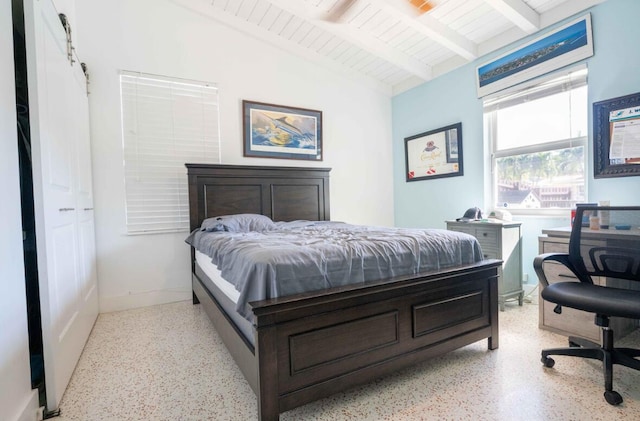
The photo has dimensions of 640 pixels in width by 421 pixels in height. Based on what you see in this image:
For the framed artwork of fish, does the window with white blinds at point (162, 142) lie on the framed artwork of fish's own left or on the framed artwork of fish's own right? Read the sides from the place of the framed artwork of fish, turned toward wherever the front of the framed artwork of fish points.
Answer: on the framed artwork of fish's own right

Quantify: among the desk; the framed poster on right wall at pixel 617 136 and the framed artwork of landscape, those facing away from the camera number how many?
0

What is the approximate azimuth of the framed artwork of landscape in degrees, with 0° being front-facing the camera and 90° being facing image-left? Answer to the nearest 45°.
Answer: approximately 45°

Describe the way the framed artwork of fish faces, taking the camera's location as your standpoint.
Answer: facing the viewer and to the right of the viewer

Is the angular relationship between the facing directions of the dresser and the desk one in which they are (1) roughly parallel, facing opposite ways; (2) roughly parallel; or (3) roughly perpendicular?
roughly parallel

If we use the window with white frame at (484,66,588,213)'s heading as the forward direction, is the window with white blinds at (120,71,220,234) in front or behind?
in front

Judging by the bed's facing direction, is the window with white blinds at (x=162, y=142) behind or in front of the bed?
behind

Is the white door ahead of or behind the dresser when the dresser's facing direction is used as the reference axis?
ahead

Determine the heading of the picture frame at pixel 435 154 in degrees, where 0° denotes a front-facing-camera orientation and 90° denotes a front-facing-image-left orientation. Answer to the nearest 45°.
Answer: approximately 45°

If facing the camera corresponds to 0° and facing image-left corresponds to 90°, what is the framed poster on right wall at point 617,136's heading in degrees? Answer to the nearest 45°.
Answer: approximately 45°

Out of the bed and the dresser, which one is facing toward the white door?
the dresser

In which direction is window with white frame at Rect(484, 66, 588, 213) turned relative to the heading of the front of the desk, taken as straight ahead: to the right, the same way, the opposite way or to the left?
the same way

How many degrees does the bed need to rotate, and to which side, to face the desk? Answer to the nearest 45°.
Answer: approximately 90° to its left

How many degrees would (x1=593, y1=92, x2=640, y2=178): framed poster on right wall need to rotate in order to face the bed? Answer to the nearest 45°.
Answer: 0° — it already faces it

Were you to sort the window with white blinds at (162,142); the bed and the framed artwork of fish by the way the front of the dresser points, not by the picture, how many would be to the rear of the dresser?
0
